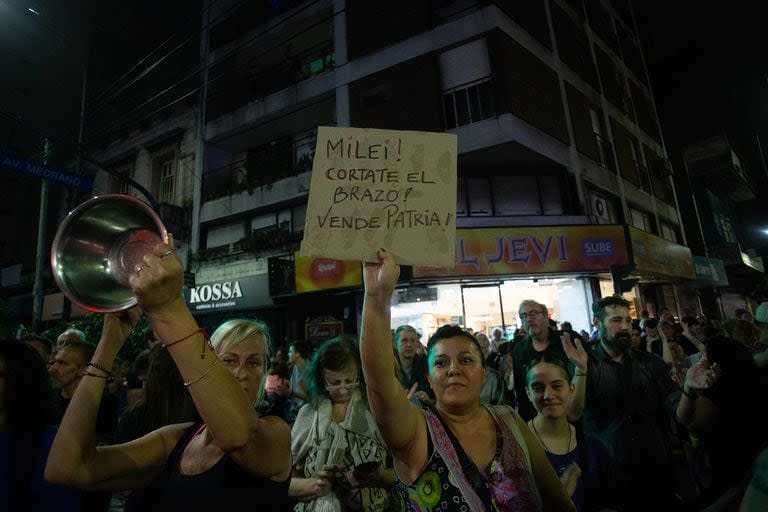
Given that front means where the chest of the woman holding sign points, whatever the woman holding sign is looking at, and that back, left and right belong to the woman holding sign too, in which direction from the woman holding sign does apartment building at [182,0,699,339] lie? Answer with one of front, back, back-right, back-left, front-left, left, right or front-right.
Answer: back

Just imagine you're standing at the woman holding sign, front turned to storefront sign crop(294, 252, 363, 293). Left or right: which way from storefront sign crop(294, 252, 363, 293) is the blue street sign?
left

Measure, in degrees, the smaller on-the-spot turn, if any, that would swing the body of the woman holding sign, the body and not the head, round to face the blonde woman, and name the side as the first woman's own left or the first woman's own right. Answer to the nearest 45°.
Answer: approximately 45° to the first woman's own right

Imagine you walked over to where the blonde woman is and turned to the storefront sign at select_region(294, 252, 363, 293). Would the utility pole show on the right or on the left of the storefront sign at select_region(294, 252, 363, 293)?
left

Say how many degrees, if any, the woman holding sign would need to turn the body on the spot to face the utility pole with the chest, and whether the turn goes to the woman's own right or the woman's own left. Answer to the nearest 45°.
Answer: approximately 135° to the woman's own right

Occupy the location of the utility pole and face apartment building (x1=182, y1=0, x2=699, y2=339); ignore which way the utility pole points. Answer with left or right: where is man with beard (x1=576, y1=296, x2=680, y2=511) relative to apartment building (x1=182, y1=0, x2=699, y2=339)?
right

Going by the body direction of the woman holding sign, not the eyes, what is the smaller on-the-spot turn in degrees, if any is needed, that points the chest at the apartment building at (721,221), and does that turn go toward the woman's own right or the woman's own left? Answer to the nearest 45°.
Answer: approximately 135° to the woman's own left

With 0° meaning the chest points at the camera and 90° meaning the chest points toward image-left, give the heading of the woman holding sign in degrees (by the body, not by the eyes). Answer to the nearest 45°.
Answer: approximately 0°
